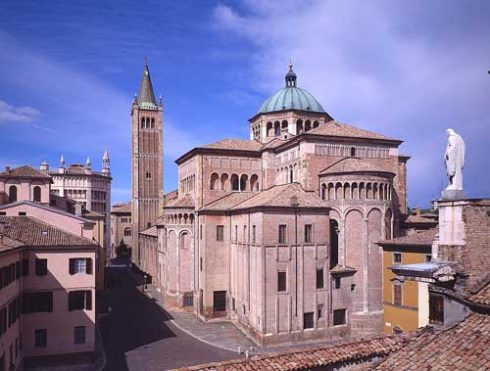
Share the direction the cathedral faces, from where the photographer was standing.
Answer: facing away from the viewer and to the left of the viewer

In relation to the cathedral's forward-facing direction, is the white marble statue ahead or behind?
behind

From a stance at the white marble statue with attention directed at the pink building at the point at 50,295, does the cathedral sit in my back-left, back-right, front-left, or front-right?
front-right

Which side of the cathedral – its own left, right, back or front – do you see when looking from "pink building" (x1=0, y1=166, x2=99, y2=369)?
left

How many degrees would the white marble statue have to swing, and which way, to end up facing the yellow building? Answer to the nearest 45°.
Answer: approximately 90° to its right

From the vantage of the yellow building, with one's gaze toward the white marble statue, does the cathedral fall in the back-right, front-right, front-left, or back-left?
back-right

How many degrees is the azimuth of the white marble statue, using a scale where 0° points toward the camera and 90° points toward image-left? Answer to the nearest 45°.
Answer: approximately 90°

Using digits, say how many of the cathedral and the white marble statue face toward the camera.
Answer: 0
